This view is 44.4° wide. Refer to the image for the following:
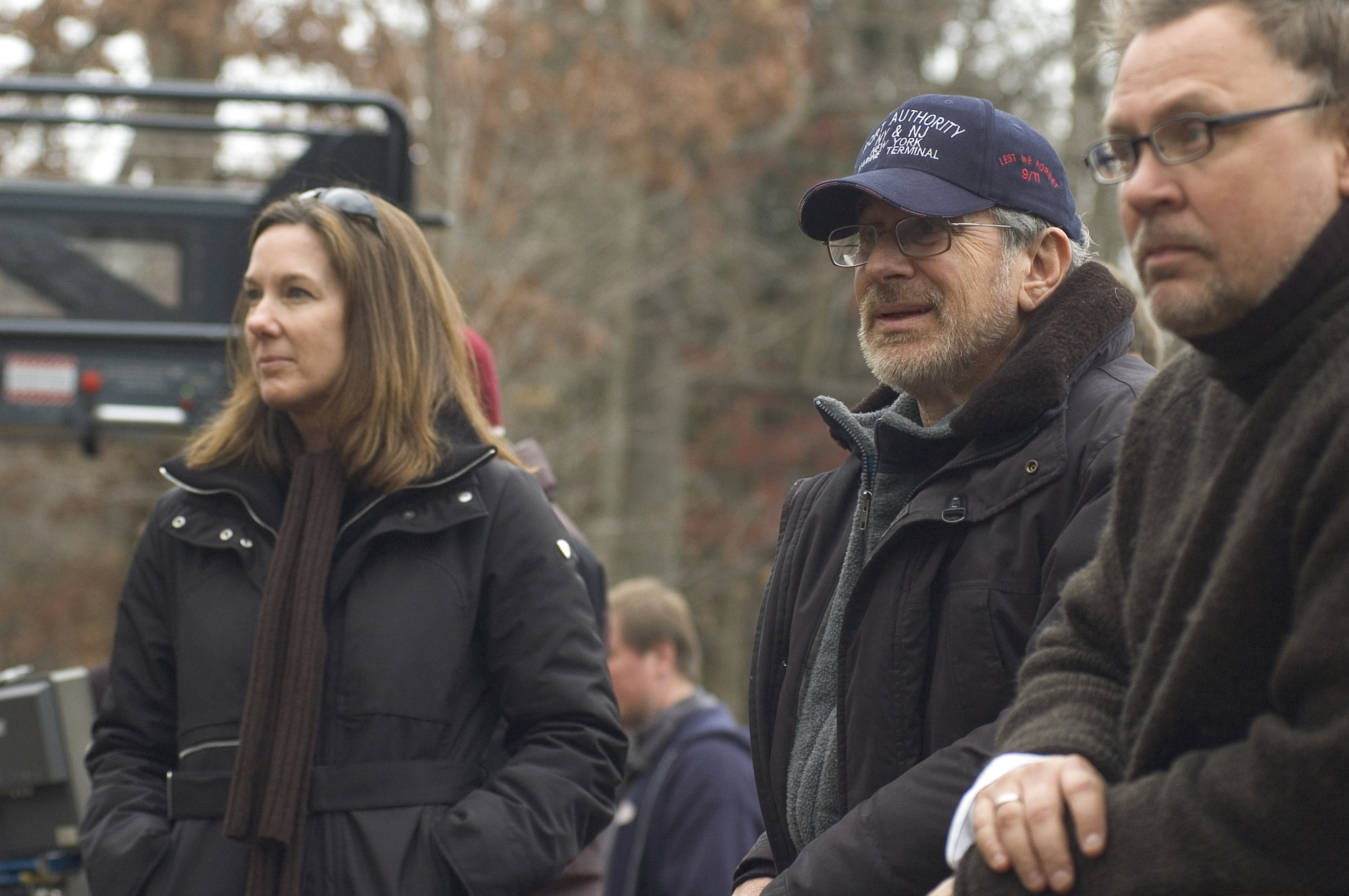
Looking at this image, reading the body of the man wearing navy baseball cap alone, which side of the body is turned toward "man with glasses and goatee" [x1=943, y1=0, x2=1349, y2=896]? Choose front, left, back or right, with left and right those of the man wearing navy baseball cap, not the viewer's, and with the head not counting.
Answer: left

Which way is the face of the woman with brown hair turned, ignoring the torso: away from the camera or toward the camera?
toward the camera

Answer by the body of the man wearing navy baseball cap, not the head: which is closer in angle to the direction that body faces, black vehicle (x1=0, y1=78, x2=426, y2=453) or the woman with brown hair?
the woman with brown hair

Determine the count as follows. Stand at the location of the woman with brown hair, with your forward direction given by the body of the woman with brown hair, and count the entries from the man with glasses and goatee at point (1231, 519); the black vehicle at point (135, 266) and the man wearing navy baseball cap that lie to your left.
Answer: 2

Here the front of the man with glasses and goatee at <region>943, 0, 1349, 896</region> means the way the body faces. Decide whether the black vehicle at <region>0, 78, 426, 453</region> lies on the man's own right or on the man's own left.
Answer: on the man's own right

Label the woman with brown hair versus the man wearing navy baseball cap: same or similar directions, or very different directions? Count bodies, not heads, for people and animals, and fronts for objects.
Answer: same or similar directions

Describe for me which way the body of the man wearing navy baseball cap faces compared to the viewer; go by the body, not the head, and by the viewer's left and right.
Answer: facing the viewer and to the left of the viewer

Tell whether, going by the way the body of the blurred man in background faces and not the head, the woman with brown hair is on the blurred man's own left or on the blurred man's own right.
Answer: on the blurred man's own left

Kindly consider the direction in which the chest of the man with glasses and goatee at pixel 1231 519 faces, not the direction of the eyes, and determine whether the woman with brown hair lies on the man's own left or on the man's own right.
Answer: on the man's own right

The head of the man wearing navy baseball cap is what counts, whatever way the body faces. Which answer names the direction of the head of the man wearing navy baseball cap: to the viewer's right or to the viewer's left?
to the viewer's left

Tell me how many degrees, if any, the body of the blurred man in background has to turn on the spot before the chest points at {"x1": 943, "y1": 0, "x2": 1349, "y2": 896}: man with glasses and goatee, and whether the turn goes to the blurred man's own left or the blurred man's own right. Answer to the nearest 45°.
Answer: approximately 90° to the blurred man's own left

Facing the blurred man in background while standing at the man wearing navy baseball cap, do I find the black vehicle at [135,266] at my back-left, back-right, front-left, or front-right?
front-left

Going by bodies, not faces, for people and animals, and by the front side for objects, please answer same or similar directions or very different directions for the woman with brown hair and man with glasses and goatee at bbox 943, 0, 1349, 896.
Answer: same or similar directions

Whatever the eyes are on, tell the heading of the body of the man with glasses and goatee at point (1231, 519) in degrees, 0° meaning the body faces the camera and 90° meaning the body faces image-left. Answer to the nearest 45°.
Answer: approximately 45°

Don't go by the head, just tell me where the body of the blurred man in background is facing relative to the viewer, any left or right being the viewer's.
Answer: facing to the left of the viewer

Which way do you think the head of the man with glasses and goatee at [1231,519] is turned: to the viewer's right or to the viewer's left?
to the viewer's left

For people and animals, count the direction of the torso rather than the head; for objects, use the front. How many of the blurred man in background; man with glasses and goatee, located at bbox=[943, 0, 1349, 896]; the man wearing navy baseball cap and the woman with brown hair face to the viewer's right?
0
